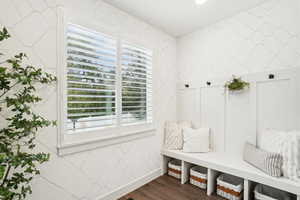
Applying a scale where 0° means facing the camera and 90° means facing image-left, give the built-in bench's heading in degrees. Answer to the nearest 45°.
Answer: approximately 45°

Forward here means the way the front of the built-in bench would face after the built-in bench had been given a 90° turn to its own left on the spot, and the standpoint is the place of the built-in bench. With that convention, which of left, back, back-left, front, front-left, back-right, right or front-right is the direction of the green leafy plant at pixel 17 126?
right
